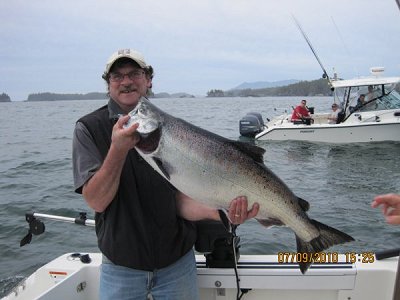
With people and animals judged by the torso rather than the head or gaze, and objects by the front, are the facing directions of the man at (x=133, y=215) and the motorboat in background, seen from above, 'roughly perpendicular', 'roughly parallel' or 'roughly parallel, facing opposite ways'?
roughly perpendicular

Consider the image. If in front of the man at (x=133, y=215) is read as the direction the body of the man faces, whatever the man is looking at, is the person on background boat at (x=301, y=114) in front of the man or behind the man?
behind

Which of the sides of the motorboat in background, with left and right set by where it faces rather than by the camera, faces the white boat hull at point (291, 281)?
right

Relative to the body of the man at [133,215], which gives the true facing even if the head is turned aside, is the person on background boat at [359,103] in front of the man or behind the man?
behind

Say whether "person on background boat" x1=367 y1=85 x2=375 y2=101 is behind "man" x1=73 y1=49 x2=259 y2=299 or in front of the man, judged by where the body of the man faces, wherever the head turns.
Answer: behind

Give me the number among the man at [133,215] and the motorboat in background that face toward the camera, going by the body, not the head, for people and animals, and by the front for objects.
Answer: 1

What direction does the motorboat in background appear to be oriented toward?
to the viewer's right

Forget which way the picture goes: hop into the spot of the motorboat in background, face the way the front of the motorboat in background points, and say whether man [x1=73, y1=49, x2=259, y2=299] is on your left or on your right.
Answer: on your right
